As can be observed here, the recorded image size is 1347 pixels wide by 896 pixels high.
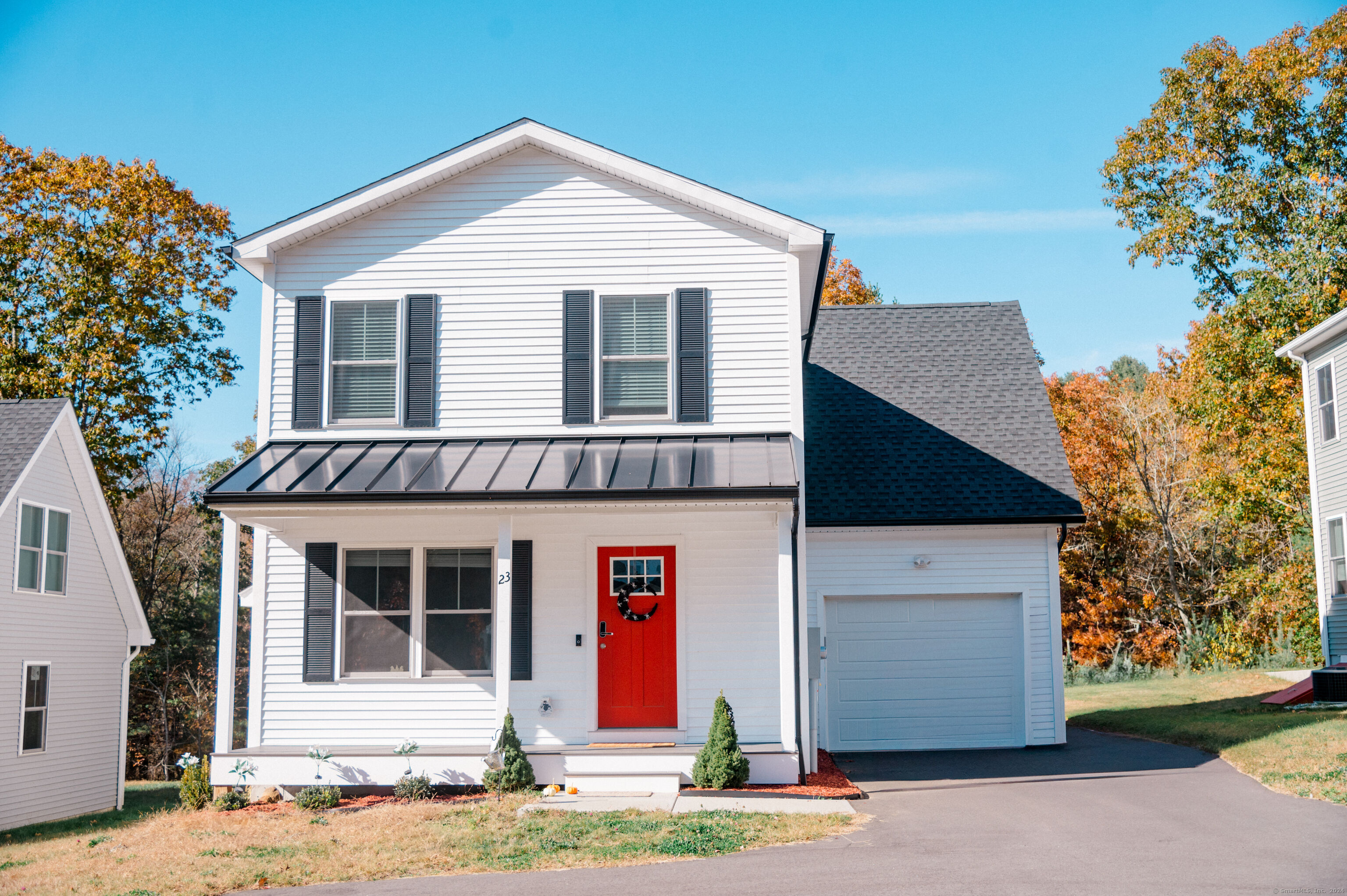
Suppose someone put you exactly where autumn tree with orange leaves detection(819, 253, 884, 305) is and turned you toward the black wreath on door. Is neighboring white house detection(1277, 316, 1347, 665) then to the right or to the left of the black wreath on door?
left

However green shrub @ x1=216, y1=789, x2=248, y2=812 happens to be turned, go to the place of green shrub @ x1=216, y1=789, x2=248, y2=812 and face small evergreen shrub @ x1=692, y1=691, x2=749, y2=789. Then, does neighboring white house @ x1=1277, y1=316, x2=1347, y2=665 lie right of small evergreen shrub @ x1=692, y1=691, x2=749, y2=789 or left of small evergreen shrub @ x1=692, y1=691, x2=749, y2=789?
left

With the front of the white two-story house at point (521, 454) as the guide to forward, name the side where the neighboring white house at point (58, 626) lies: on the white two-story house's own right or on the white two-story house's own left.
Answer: on the white two-story house's own right

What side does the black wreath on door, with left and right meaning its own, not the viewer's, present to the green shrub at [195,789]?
right

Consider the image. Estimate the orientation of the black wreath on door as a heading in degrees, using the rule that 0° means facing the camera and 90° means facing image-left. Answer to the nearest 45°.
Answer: approximately 0°

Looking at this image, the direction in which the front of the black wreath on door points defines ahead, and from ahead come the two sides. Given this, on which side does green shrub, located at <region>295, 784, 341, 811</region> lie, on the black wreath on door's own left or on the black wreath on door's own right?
on the black wreath on door's own right

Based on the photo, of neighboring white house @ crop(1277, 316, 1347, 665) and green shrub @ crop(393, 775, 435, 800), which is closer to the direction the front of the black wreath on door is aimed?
the green shrub
